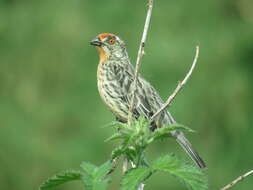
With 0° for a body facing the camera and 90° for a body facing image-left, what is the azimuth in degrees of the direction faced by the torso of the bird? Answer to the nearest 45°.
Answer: approximately 90°
